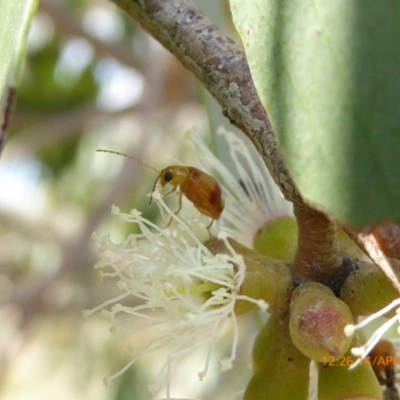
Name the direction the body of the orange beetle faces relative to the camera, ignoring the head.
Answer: to the viewer's left
